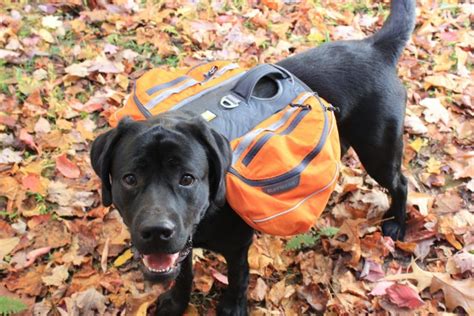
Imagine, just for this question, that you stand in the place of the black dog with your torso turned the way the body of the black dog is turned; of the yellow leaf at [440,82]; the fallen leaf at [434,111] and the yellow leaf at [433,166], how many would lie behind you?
3

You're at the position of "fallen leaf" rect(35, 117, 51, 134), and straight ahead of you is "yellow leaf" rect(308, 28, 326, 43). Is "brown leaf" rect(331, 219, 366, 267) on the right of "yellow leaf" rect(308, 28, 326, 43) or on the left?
right

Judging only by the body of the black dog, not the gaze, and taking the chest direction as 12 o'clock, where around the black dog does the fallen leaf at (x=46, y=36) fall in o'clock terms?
The fallen leaf is roughly at 3 o'clock from the black dog.

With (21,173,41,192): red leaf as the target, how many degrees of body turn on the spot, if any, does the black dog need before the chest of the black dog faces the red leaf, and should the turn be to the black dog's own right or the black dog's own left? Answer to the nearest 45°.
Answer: approximately 90° to the black dog's own right

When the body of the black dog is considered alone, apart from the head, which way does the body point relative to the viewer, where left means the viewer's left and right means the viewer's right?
facing the viewer and to the left of the viewer

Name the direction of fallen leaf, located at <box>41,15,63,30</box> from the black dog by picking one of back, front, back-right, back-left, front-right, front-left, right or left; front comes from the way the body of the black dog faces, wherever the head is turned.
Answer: right

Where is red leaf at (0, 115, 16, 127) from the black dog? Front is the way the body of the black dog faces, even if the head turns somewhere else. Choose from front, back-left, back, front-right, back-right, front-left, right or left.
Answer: right

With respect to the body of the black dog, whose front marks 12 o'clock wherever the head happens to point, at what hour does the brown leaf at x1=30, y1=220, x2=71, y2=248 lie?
The brown leaf is roughly at 2 o'clock from the black dog.

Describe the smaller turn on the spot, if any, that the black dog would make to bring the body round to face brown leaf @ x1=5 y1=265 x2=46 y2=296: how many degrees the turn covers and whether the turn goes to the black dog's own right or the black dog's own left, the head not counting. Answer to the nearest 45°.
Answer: approximately 45° to the black dog's own right

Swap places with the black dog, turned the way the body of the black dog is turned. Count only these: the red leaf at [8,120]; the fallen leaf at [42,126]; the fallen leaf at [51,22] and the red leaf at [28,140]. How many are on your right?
4

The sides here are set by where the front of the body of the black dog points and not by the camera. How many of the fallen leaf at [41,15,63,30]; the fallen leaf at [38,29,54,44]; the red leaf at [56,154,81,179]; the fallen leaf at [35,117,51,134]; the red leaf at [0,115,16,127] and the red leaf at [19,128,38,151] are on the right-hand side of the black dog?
6

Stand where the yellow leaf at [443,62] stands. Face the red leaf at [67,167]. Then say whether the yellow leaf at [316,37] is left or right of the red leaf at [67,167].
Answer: right

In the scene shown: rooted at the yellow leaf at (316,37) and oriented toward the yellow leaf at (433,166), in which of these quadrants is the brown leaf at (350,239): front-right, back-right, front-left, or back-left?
front-right
